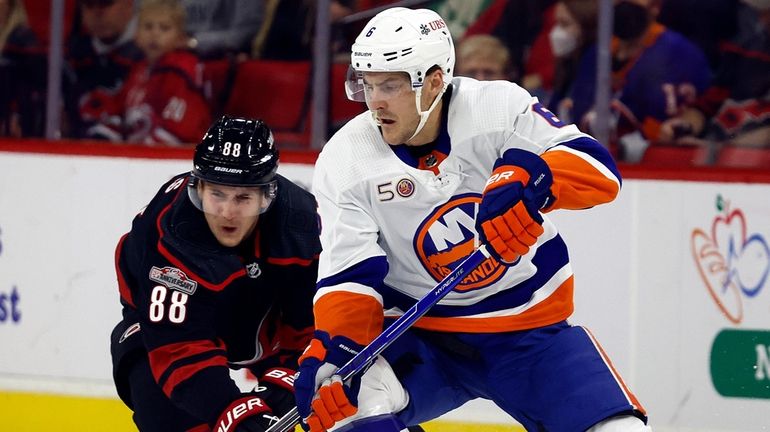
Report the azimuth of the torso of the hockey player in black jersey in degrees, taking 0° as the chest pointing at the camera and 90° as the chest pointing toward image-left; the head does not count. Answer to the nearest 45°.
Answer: approximately 315°

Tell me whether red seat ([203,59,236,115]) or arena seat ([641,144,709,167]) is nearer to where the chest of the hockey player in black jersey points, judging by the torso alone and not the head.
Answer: the arena seat

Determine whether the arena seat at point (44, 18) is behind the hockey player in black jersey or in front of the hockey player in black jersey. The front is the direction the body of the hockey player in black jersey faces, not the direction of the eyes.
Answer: behind

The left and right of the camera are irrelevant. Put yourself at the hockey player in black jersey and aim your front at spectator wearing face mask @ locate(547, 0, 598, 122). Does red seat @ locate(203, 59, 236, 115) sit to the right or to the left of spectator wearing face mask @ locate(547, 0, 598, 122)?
left

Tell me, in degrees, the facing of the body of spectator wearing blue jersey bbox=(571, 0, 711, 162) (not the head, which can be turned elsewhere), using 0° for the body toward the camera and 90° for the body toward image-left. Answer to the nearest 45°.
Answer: approximately 45°

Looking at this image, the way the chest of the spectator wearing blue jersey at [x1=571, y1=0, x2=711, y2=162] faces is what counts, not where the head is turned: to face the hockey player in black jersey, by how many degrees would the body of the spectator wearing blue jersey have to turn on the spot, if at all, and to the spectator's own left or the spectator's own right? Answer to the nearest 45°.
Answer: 0° — they already face them

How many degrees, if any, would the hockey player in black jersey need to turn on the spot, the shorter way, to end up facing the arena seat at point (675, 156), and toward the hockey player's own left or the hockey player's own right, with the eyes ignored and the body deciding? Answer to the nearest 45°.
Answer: approximately 90° to the hockey player's own left

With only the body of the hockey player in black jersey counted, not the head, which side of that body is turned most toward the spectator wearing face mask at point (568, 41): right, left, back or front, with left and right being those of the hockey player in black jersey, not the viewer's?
left
